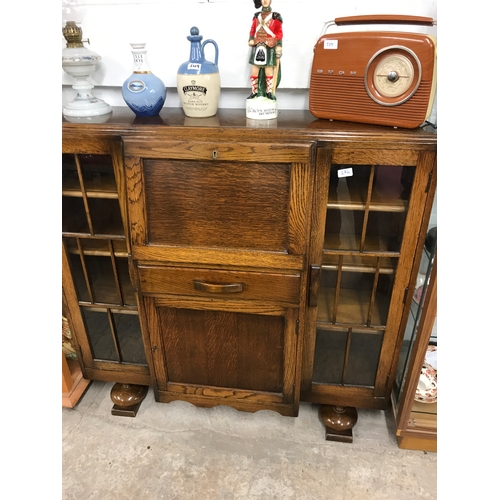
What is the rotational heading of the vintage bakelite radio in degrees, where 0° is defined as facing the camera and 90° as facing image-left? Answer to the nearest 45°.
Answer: approximately 0°

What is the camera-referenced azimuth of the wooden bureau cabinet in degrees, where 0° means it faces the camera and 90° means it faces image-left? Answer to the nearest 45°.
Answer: approximately 0°

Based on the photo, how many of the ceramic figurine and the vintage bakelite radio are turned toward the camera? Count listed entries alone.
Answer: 2
